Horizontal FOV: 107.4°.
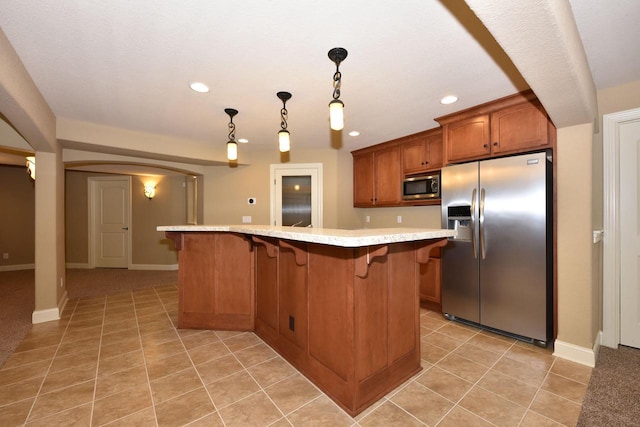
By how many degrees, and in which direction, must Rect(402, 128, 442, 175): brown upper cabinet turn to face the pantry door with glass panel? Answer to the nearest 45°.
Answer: approximately 45° to its right

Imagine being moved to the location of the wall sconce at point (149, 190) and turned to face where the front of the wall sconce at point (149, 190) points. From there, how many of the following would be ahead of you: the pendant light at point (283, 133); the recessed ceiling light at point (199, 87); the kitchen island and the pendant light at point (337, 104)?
4

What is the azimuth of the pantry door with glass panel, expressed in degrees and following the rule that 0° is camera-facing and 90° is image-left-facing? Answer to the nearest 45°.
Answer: approximately 0°

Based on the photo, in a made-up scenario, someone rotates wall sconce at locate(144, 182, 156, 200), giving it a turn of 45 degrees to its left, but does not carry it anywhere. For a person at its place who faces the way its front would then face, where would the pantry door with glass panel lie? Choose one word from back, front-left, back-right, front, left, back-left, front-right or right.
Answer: front

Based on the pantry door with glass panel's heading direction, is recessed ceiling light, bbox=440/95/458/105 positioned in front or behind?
in front

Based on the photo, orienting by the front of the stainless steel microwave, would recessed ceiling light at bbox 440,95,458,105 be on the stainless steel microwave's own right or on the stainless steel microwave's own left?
on the stainless steel microwave's own left

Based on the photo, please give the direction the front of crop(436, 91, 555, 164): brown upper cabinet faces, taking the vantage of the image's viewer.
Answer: facing the viewer and to the left of the viewer

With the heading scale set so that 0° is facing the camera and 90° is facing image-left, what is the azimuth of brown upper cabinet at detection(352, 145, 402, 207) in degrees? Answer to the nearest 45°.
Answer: approximately 45°

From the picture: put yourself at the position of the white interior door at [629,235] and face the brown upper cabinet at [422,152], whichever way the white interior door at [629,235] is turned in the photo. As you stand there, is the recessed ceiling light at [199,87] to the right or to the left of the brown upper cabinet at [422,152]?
left

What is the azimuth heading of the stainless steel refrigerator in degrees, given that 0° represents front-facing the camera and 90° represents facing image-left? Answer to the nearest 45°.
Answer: approximately 45°

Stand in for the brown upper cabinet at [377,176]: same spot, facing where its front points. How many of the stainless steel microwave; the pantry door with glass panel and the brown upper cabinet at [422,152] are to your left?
2

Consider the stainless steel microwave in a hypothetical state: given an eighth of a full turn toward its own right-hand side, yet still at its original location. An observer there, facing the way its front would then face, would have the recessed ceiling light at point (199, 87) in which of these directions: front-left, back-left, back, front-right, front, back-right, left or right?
front-left

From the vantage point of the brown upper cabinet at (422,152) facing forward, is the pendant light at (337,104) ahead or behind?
ahead

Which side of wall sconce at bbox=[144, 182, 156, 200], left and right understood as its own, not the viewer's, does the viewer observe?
front
